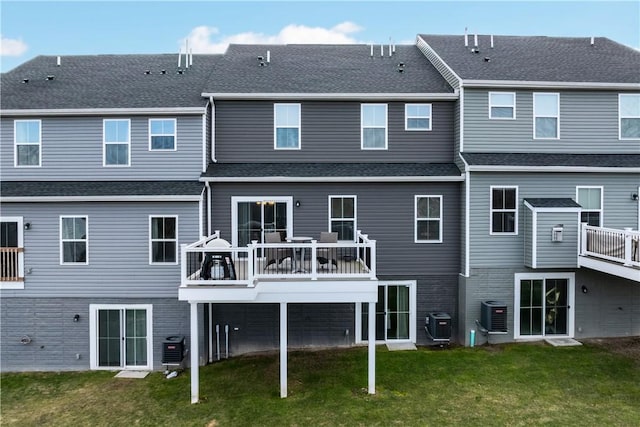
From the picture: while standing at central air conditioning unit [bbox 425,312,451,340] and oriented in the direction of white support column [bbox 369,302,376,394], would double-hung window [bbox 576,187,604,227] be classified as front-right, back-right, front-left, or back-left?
back-left

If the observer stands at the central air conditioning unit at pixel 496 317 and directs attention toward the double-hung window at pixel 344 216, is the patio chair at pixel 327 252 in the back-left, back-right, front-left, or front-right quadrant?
front-left

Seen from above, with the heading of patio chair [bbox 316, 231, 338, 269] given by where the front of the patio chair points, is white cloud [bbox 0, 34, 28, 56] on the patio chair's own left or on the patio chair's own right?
on the patio chair's own right
